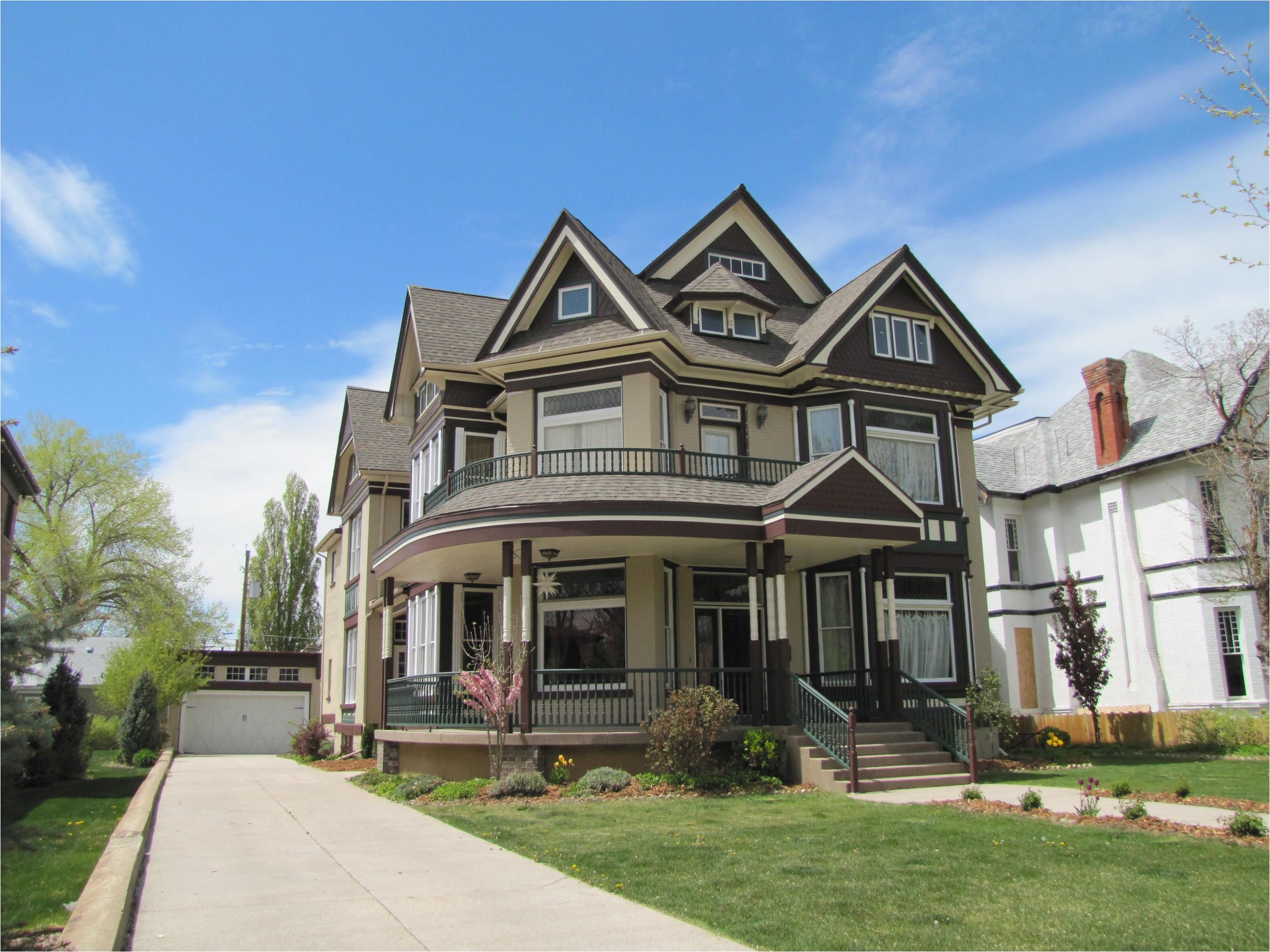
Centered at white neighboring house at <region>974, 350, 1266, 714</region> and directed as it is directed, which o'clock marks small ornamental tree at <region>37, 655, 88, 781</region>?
The small ornamental tree is roughly at 3 o'clock from the white neighboring house.

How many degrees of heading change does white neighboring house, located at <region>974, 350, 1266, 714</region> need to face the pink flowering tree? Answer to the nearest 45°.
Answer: approximately 90° to its right

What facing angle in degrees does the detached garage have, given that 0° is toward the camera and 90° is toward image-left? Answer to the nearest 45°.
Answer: approximately 0°

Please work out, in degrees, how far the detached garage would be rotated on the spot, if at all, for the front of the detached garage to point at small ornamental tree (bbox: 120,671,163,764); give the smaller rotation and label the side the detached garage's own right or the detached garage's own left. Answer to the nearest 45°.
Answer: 0° — it already faces it

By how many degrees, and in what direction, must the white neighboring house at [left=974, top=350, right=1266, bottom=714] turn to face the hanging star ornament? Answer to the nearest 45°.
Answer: approximately 90° to its right

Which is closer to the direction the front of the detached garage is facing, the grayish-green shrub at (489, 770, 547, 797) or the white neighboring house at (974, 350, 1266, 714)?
the grayish-green shrub

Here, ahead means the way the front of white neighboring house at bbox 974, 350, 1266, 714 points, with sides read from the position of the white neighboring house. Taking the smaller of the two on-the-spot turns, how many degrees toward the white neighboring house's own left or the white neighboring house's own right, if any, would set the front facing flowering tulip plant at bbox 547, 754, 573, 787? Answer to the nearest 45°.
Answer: approximately 90° to the white neighboring house's own right

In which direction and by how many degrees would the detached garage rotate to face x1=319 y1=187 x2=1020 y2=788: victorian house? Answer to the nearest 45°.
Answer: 0° — it already faces it

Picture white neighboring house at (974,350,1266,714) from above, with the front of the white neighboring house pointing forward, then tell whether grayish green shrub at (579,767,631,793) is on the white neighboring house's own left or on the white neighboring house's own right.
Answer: on the white neighboring house's own right
